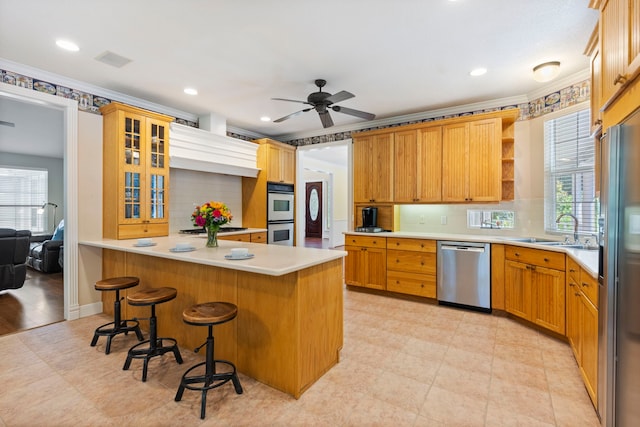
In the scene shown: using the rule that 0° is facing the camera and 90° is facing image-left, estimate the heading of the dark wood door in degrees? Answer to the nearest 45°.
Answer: approximately 0°

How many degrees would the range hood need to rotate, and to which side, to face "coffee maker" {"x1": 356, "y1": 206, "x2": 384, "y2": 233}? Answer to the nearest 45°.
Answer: approximately 45° to its left

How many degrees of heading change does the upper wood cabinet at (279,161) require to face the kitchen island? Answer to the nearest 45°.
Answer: approximately 45° to its right

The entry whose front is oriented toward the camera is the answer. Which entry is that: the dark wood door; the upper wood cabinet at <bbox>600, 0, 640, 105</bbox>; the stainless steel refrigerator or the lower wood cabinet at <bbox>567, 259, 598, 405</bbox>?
the dark wood door

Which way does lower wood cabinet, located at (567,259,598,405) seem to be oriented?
to the viewer's left

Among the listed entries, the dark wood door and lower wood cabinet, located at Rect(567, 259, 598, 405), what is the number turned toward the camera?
1

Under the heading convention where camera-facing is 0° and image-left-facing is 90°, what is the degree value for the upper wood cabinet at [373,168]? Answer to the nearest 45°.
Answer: approximately 45°

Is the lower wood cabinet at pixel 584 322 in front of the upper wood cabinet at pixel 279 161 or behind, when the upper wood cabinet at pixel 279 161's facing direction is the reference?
in front

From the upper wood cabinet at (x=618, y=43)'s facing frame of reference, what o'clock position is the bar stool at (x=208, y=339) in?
The bar stool is roughly at 11 o'clock from the upper wood cabinet.

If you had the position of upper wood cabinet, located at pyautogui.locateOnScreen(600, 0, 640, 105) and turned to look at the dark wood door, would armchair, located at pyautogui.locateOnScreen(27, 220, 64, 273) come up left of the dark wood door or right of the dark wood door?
left

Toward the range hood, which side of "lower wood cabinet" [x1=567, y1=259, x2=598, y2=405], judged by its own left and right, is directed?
front

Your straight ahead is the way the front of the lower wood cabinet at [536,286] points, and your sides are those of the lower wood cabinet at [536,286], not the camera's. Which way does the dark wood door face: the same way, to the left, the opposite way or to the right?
to the left

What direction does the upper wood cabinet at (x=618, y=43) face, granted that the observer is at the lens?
facing to the left of the viewer
